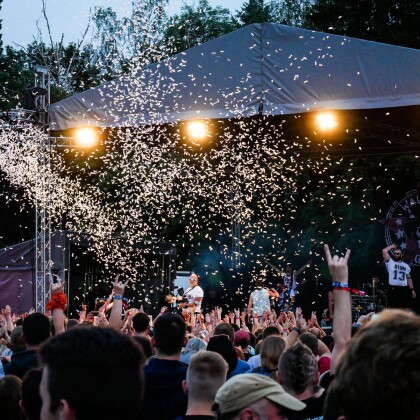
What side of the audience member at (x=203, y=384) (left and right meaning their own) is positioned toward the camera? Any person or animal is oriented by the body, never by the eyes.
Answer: back

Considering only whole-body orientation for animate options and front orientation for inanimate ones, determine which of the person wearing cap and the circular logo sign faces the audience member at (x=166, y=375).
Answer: the circular logo sign

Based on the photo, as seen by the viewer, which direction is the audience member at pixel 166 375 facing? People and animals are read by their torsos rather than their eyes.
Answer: away from the camera

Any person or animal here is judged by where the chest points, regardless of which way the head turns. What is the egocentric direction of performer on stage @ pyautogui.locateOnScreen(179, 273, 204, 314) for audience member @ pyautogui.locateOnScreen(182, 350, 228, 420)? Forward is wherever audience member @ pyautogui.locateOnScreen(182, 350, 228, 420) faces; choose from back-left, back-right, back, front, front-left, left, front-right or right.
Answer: front

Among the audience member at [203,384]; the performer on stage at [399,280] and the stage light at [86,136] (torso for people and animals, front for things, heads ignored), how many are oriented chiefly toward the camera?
2

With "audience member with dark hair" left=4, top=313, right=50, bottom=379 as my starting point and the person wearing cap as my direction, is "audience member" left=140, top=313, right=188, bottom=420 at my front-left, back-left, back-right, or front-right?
front-left

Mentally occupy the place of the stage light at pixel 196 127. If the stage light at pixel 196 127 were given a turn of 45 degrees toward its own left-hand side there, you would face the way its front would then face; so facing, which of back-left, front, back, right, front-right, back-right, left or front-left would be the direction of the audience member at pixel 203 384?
front-right

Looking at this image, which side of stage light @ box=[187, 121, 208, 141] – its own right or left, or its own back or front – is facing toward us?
front

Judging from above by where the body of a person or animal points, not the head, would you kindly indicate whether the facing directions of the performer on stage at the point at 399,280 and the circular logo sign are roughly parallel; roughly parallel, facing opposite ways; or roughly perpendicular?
roughly parallel

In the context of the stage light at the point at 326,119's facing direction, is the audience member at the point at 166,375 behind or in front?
in front

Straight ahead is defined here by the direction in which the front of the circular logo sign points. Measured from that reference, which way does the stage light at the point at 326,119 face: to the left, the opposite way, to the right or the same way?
the same way

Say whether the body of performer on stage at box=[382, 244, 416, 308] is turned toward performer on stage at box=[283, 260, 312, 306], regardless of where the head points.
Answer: no

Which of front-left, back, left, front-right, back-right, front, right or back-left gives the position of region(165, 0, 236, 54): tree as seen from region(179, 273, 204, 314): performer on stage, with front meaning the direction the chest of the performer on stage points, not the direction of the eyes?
back-right

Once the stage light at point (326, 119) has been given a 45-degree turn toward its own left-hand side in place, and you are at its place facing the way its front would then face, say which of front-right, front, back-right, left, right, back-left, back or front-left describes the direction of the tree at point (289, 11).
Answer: back-left

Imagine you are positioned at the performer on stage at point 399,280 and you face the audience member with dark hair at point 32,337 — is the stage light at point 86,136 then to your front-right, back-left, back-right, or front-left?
front-right

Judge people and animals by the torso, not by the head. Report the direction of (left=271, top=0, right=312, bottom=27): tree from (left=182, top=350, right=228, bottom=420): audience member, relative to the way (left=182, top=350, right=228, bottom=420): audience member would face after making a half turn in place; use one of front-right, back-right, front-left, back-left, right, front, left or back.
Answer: back

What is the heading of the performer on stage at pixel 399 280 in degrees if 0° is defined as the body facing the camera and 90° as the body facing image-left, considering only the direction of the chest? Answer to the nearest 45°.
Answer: approximately 0°

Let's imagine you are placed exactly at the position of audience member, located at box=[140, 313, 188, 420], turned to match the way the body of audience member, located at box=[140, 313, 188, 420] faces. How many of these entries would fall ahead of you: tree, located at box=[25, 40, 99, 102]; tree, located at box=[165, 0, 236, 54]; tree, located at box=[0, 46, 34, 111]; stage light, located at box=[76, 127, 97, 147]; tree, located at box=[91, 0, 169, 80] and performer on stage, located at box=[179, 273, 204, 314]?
6
